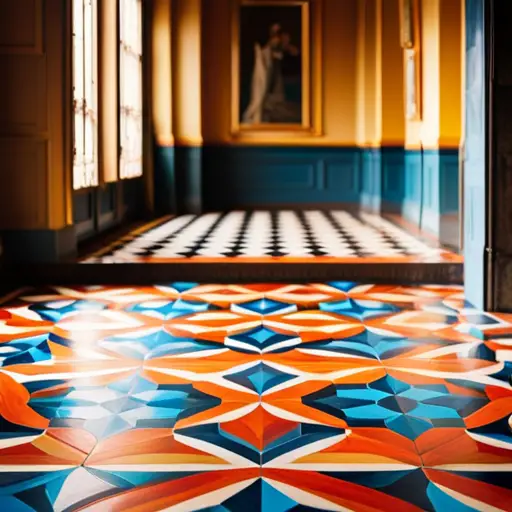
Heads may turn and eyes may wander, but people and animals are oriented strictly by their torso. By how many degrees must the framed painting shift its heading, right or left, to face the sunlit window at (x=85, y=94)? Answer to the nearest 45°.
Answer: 0° — it already faces it

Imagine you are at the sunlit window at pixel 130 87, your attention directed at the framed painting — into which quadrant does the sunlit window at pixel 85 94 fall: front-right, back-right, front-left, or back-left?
back-right

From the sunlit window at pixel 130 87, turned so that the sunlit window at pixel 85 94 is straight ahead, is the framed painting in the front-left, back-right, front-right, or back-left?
back-left

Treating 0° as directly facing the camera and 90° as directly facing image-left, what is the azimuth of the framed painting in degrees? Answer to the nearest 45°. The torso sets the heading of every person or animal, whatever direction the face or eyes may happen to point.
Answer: approximately 0°
